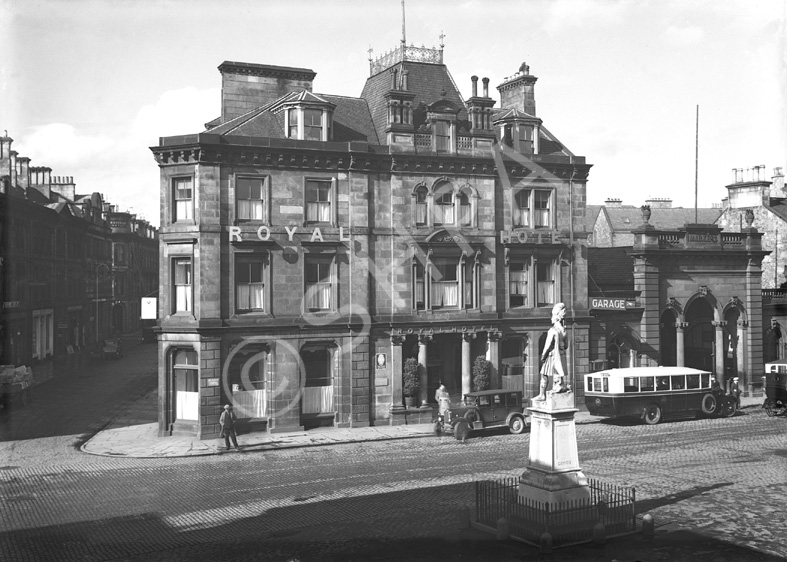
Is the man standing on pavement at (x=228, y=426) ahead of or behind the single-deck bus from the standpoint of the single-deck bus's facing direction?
behind

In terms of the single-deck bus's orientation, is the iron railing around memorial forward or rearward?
rearward

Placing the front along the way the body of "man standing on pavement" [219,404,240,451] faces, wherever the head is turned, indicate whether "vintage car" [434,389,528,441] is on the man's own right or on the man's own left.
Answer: on the man's own left

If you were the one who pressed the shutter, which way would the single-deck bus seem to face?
facing away from the viewer and to the right of the viewer

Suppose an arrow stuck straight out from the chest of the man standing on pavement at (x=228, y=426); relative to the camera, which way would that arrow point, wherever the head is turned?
toward the camera
